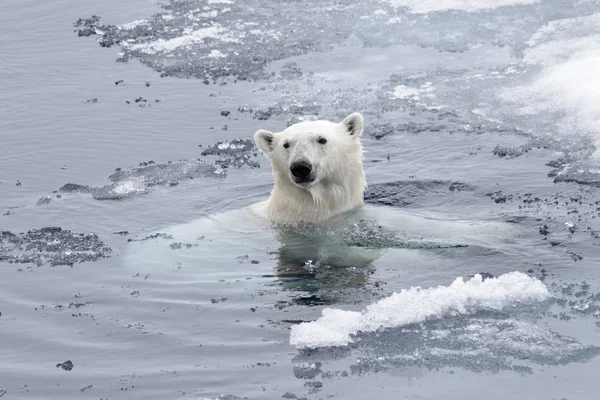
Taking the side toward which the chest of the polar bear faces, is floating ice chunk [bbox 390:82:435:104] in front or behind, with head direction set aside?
behind

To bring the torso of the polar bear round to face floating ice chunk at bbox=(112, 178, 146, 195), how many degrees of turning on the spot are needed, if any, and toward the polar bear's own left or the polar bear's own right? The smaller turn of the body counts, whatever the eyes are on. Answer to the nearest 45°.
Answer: approximately 135° to the polar bear's own right

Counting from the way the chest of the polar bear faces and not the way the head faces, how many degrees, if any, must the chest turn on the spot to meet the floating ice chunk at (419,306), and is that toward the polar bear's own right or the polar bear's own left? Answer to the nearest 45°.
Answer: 0° — it already faces it

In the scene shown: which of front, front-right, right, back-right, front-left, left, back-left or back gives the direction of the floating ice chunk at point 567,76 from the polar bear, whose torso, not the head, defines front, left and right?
back-left

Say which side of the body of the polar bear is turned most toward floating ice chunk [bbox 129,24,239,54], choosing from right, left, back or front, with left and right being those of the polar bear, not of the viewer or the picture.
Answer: back

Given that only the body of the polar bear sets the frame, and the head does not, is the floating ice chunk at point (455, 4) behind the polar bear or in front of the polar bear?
behind

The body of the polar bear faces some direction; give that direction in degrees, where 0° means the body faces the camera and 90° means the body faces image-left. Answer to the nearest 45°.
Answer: approximately 0°
